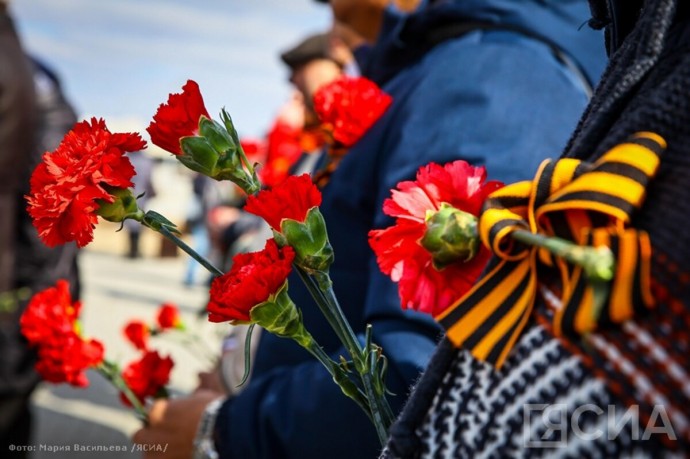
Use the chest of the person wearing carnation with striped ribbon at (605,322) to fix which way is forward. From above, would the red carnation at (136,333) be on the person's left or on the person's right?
on the person's right

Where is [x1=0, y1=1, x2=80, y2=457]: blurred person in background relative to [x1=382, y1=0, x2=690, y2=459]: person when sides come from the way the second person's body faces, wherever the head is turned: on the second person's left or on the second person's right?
on the second person's right

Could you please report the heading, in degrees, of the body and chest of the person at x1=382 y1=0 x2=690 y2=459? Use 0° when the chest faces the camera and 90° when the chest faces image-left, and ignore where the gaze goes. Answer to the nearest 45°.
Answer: approximately 45°

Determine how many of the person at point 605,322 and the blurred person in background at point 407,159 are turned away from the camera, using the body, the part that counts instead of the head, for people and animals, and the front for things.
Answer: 0

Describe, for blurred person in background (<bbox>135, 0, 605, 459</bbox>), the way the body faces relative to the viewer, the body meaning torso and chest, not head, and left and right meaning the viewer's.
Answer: facing to the left of the viewer
